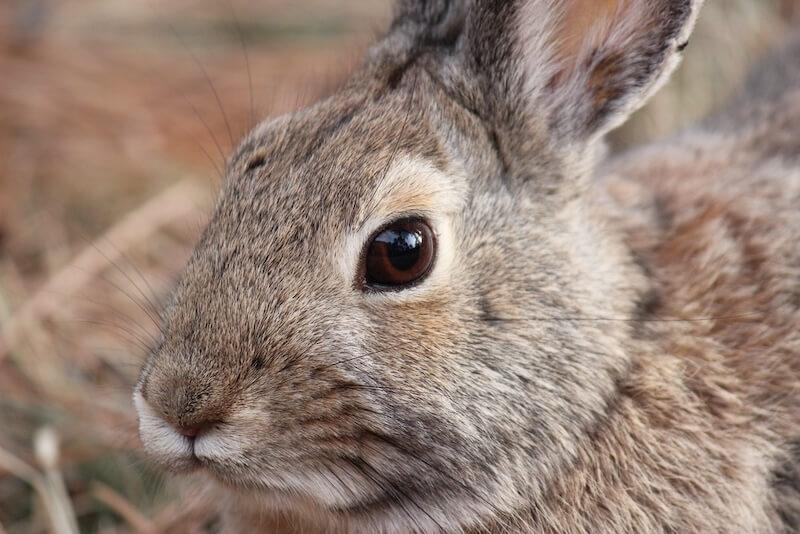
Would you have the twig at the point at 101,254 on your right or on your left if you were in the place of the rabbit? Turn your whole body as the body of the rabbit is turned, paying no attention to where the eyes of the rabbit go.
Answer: on your right

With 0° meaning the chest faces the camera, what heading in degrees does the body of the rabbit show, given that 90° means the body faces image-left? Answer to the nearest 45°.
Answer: approximately 45°
